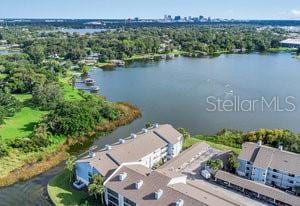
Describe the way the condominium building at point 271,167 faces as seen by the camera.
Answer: facing the viewer and to the left of the viewer

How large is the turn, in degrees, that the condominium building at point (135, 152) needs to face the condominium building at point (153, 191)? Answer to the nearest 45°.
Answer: approximately 45° to its right

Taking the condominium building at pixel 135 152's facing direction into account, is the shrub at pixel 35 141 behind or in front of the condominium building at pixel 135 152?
behind

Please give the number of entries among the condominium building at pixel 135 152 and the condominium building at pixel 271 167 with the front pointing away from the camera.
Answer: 0

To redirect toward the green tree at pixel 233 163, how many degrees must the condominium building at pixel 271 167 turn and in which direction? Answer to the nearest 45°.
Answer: approximately 45° to its right

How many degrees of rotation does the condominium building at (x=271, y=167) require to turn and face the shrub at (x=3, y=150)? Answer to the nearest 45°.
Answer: approximately 45° to its right
